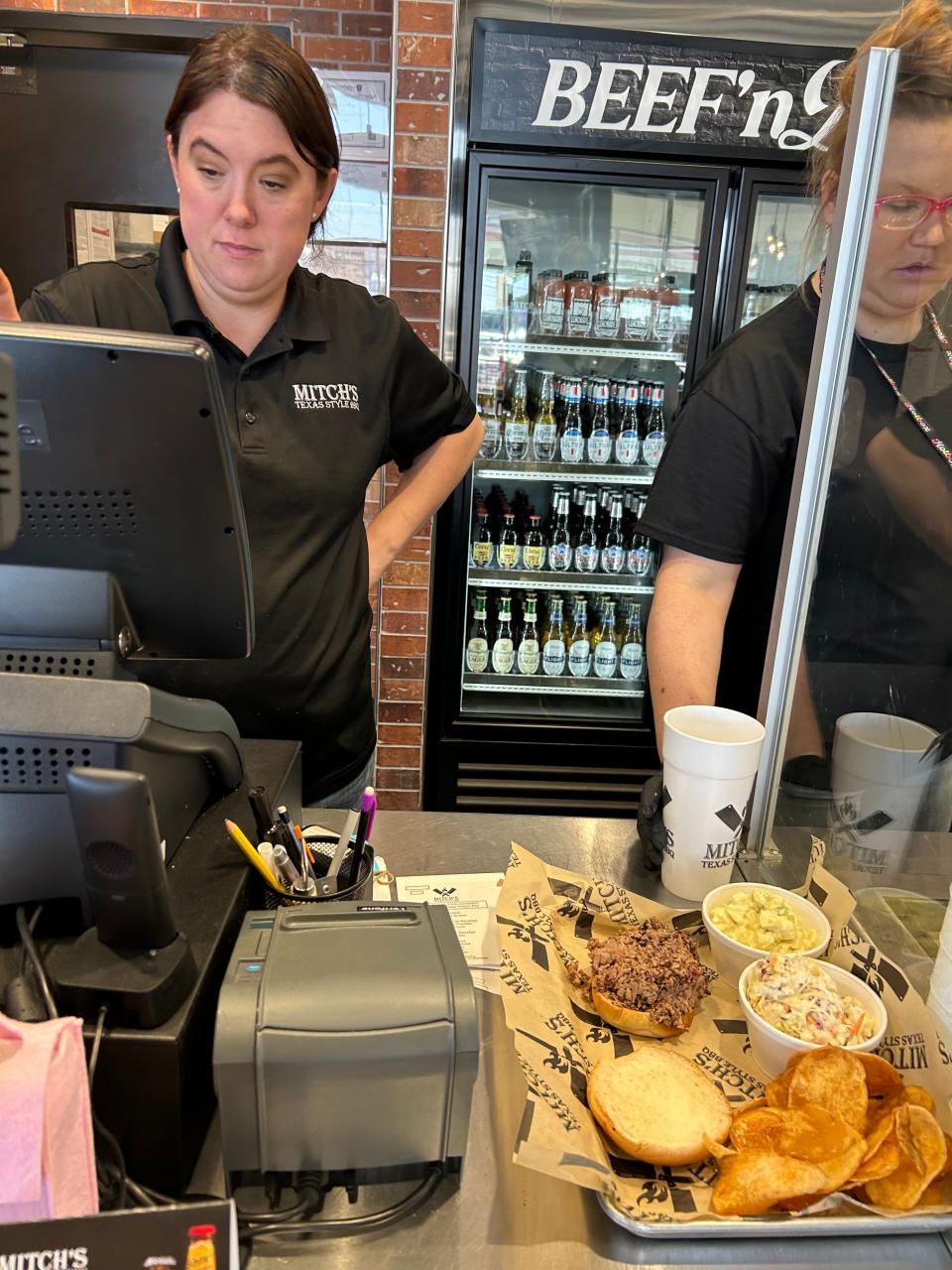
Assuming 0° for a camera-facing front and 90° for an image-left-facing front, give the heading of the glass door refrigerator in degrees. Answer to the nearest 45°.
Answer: approximately 0°

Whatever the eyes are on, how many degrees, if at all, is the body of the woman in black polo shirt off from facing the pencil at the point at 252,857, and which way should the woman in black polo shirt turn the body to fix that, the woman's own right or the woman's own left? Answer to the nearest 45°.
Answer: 0° — they already face it

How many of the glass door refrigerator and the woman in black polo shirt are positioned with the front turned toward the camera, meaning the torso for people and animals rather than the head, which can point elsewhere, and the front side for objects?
2

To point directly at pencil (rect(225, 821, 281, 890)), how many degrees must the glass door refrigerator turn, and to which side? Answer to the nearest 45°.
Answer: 0° — it already faces it

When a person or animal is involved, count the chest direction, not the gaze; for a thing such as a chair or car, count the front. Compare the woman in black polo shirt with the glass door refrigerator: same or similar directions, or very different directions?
same or similar directions

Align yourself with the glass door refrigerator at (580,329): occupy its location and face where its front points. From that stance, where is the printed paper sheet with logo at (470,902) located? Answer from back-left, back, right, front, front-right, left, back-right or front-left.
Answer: front

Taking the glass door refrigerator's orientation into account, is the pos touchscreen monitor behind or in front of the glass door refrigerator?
in front

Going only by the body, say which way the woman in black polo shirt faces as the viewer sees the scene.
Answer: toward the camera

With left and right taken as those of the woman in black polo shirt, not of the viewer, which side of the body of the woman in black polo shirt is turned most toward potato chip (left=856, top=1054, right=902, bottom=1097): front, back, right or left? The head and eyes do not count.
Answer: front

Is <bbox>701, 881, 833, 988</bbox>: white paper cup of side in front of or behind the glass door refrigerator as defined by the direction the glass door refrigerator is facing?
in front

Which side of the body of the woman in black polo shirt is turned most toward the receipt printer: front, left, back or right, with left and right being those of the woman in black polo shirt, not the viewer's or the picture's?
front

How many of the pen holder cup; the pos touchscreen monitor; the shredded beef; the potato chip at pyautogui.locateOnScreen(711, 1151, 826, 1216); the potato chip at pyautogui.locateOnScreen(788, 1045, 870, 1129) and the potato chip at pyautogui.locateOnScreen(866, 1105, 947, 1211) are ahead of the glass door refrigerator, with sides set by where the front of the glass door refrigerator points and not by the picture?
6
